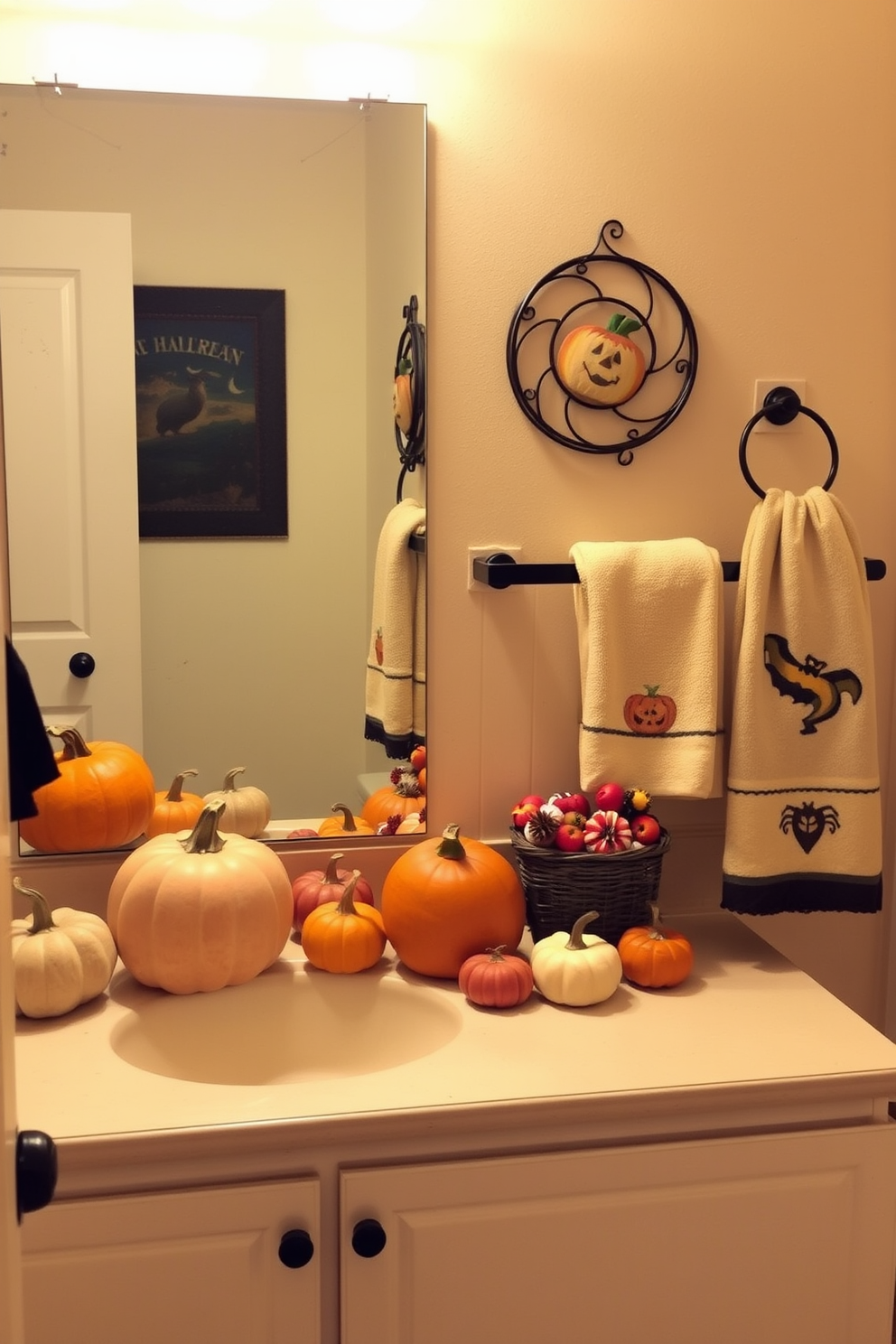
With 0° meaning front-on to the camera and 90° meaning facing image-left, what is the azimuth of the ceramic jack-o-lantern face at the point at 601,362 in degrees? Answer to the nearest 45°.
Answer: approximately 0°

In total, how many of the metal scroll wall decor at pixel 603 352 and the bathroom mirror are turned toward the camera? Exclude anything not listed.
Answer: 2

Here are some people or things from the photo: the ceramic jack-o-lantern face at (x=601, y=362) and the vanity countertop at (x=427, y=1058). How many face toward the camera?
2
